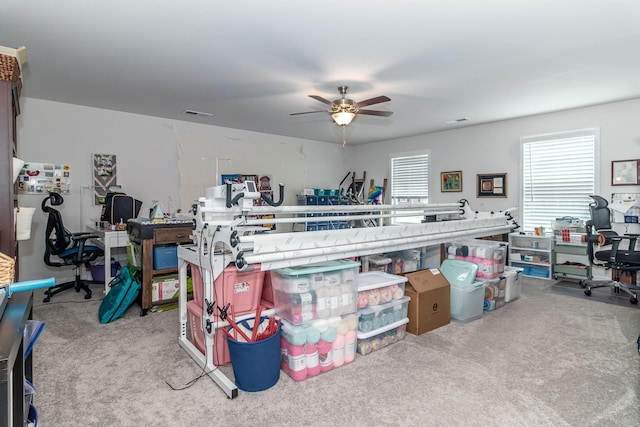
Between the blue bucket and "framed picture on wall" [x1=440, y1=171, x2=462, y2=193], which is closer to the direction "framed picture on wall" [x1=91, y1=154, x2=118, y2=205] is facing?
the blue bucket

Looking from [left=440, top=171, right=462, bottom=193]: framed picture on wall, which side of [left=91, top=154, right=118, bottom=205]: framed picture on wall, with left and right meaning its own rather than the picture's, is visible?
left

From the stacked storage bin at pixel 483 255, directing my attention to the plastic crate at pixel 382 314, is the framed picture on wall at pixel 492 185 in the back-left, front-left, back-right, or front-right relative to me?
back-right

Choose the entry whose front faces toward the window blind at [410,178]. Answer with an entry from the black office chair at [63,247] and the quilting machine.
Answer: the black office chair

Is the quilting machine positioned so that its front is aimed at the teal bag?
no

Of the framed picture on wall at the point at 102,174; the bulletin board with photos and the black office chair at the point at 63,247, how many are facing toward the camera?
2

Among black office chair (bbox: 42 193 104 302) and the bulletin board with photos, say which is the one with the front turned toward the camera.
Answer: the bulletin board with photos

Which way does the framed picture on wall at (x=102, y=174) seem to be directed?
toward the camera

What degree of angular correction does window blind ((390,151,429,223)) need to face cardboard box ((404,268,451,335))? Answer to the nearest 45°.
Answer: approximately 45° to its left

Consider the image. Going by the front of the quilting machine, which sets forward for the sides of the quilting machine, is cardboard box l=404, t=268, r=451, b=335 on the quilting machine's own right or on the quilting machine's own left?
on the quilting machine's own left

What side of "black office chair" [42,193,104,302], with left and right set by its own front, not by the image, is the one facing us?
right

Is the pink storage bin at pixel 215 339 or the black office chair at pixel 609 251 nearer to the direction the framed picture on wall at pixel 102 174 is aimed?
the pink storage bin

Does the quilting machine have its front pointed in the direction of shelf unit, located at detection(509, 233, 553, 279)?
no

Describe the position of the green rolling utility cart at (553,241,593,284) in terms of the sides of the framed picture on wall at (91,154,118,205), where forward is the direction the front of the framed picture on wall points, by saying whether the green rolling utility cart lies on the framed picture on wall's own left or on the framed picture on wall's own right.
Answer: on the framed picture on wall's own left

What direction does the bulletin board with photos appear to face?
toward the camera
